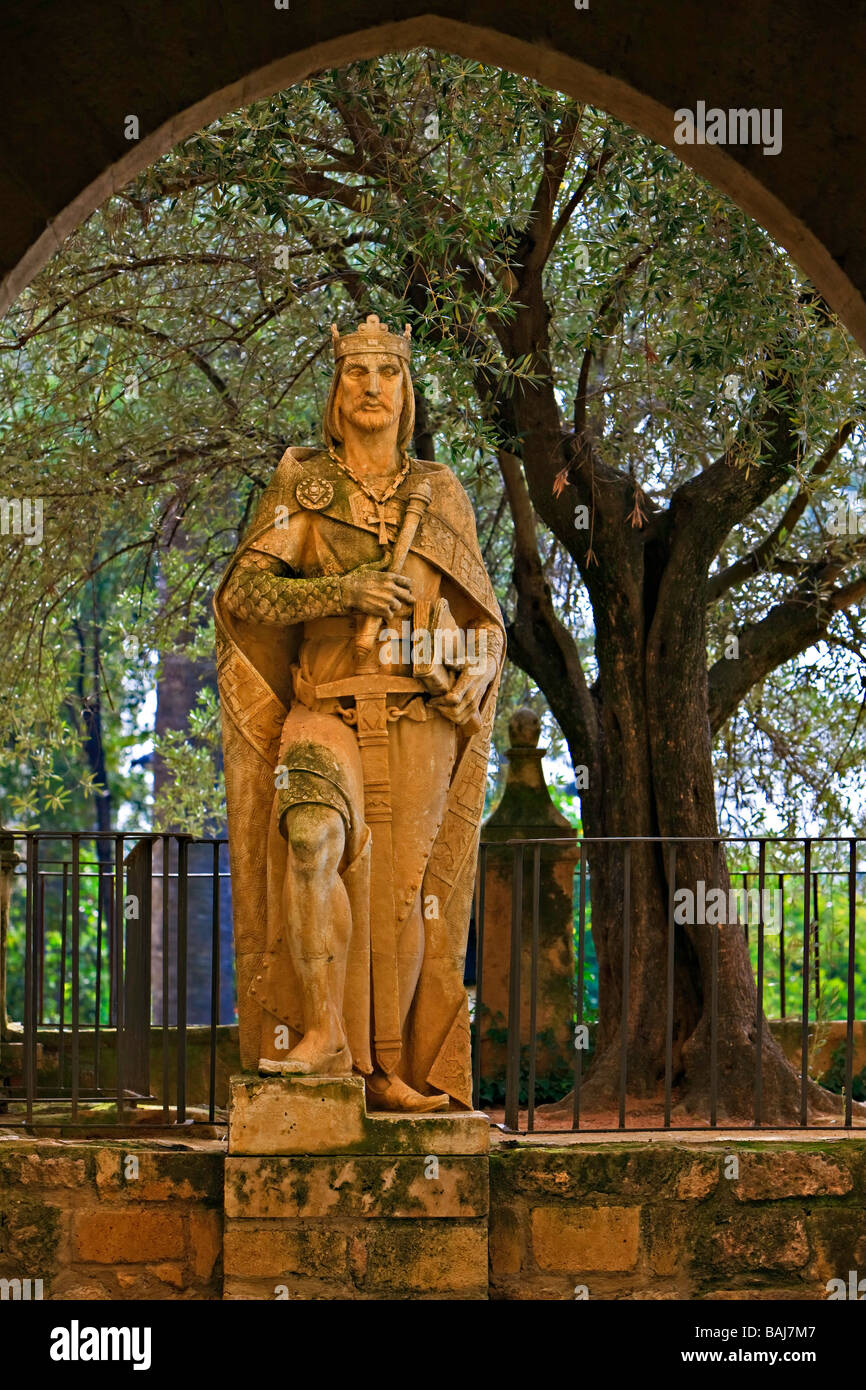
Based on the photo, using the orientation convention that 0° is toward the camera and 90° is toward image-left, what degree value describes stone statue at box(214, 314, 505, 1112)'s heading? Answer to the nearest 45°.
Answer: approximately 0°

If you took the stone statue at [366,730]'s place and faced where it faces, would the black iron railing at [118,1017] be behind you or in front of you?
behind

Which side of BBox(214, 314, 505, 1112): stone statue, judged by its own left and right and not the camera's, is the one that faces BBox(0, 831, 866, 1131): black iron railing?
back

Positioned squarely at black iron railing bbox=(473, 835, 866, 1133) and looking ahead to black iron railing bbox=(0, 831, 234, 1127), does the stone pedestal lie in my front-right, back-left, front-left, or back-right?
front-left
